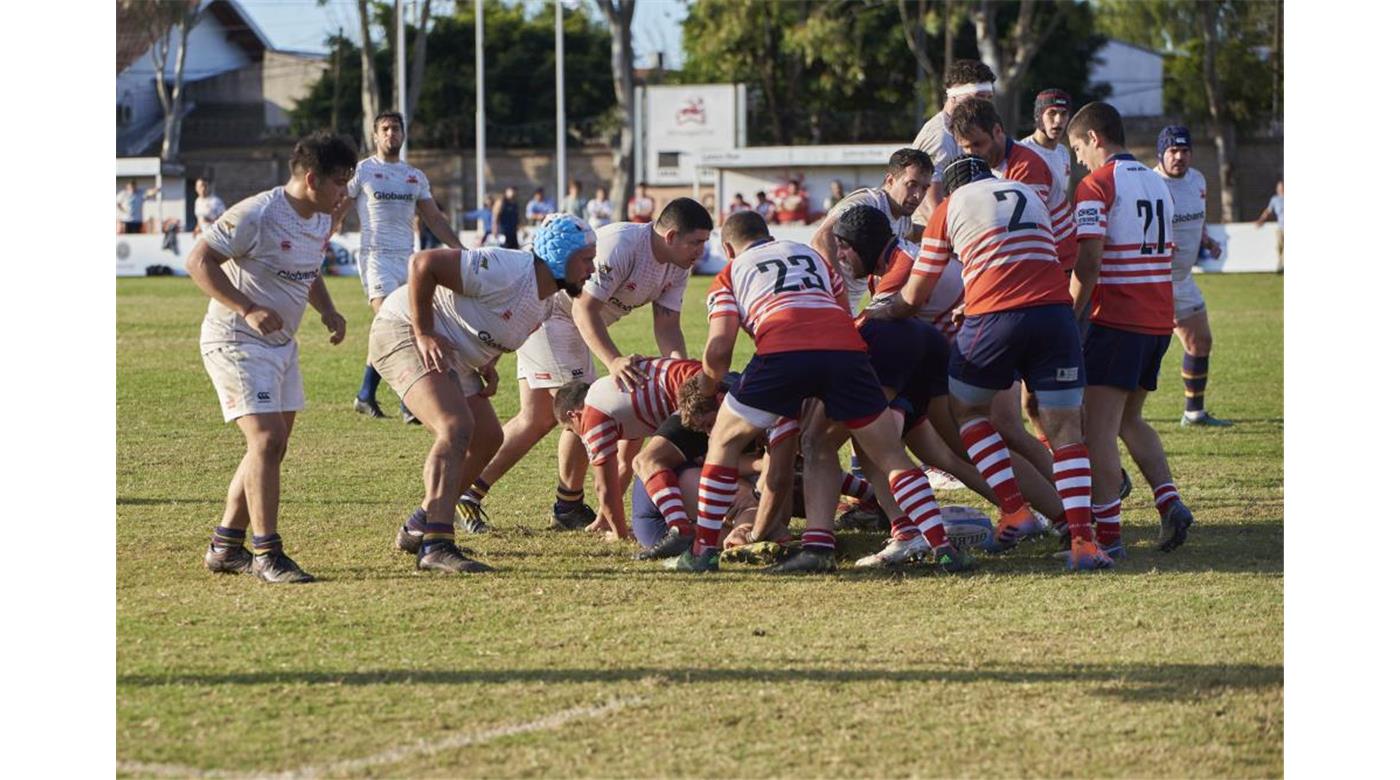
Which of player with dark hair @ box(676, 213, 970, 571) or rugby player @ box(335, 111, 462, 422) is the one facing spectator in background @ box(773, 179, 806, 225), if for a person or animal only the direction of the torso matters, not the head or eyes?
the player with dark hair

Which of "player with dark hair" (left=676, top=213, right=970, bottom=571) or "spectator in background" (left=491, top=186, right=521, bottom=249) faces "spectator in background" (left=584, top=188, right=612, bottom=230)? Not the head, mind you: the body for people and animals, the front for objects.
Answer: the player with dark hair

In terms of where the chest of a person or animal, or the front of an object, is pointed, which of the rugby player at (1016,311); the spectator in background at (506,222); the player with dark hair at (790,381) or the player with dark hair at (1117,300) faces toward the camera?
the spectator in background

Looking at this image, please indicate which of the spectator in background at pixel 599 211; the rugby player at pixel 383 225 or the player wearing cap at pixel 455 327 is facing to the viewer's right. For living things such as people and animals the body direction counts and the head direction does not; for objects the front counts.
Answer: the player wearing cap

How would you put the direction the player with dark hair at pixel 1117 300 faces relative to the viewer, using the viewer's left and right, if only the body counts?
facing away from the viewer and to the left of the viewer

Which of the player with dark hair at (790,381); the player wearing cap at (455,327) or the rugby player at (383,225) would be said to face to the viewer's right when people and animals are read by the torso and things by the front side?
the player wearing cap

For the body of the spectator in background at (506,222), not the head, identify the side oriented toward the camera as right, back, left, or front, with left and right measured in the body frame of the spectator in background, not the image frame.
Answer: front

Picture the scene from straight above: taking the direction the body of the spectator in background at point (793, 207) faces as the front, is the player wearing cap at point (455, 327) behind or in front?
in front

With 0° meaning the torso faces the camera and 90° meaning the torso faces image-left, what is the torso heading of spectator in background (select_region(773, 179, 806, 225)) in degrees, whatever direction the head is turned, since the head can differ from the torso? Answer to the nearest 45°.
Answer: approximately 0°

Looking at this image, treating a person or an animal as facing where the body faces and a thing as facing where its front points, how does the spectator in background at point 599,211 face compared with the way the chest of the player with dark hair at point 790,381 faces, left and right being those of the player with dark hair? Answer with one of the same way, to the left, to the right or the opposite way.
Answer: the opposite way

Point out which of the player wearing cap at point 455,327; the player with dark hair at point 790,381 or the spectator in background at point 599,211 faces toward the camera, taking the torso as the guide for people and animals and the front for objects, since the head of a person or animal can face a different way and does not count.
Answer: the spectator in background

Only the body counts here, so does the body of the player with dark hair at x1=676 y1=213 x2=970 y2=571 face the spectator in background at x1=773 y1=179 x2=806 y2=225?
yes

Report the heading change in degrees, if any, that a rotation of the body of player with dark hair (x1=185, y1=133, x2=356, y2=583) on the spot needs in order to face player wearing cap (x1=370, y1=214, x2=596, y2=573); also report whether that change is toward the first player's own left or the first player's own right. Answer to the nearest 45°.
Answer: approximately 45° to the first player's own left

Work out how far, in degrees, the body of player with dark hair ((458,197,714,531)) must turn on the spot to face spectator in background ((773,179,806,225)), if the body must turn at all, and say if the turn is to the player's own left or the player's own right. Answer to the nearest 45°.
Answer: approximately 135° to the player's own left

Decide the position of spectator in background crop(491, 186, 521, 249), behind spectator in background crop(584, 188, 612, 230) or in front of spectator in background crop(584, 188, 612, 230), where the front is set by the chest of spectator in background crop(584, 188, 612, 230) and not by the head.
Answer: in front
